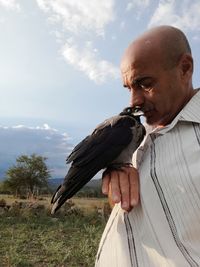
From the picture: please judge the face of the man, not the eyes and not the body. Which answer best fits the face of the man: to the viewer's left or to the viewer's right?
to the viewer's left

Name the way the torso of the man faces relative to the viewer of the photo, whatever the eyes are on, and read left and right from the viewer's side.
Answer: facing the viewer and to the left of the viewer

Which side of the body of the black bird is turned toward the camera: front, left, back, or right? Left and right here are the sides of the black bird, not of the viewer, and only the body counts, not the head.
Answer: right

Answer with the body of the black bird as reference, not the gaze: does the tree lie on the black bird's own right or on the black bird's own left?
on the black bird's own left
